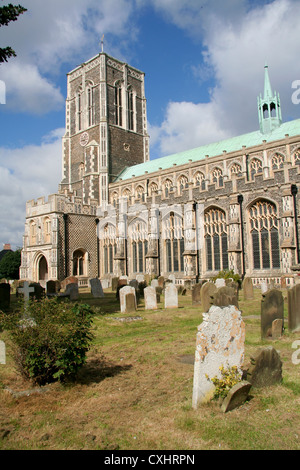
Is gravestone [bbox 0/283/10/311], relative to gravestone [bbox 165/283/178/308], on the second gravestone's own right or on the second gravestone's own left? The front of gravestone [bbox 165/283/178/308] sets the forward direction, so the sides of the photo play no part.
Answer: on the second gravestone's own right

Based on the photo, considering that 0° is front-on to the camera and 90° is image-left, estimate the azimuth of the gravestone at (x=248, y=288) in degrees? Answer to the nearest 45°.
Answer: approximately 0°
